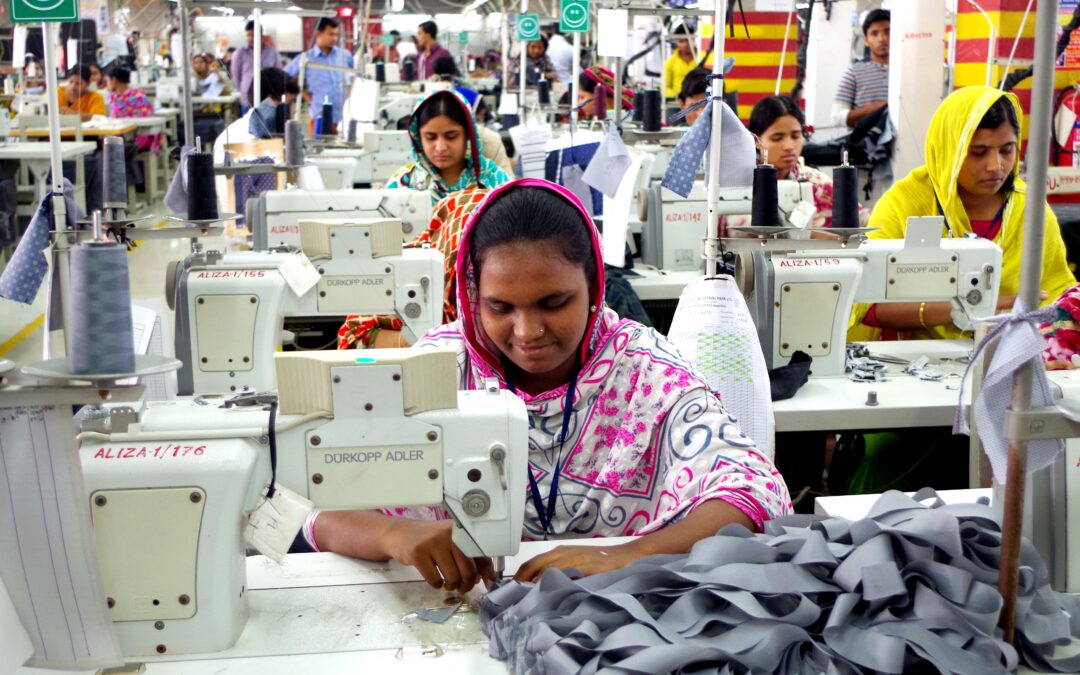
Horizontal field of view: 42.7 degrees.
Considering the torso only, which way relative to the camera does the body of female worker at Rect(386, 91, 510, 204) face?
toward the camera

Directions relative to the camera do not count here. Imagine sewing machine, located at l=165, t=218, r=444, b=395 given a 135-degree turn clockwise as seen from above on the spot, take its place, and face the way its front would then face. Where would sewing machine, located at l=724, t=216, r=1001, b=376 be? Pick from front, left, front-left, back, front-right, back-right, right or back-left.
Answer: front-left

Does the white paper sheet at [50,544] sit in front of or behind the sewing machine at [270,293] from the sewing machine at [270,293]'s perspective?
behind

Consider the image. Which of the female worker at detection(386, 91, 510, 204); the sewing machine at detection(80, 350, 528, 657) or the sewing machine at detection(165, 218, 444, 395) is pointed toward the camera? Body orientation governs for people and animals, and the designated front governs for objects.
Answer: the female worker

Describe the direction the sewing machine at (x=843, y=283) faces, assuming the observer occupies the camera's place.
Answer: facing away from the viewer

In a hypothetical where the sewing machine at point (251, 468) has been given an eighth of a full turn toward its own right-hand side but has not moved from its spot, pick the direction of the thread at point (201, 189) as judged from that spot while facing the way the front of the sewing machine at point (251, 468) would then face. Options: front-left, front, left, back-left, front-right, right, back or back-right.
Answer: front-left

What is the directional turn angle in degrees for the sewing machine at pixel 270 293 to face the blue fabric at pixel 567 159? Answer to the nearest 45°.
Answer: approximately 45° to its right

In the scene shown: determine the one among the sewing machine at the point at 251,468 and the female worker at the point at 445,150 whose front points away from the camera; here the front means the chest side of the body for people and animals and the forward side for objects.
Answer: the sewing machine

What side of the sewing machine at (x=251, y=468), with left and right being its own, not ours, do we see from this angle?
back

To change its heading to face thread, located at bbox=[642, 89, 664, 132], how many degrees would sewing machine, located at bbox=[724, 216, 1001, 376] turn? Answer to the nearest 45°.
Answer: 0° — it already faces it

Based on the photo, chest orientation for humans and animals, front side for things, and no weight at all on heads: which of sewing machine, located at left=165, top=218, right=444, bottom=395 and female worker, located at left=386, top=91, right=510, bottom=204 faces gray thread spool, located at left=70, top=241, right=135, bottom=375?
the female worker

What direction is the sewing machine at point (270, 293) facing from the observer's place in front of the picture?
facing away from the viewer

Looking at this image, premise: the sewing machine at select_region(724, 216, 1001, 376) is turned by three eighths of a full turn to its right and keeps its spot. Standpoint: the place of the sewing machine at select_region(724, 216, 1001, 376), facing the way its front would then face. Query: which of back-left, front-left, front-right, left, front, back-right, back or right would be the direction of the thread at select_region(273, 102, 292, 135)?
back

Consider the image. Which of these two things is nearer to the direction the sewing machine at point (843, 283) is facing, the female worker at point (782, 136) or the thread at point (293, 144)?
the female worker
